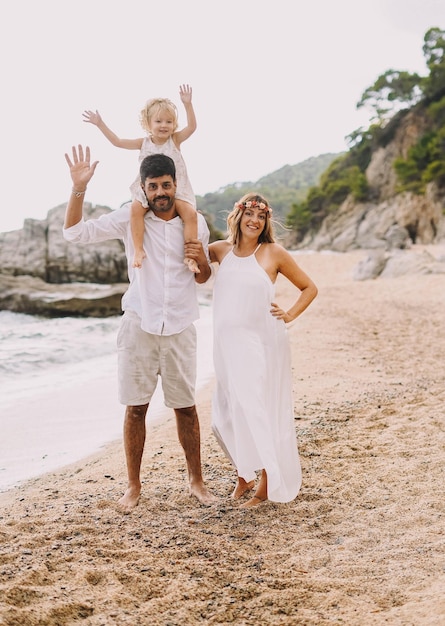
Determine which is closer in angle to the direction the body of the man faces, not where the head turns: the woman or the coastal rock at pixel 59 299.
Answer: the woman

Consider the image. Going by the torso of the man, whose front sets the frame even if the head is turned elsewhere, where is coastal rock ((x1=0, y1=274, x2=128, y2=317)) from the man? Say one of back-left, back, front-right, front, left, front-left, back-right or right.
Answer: back

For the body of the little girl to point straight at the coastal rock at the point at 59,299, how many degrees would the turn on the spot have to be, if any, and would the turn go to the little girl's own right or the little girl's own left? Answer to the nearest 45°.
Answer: approximately 180°

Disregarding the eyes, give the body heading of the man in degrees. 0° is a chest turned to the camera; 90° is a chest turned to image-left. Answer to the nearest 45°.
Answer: approximately 0°

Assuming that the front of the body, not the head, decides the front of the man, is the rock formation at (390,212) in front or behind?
behind

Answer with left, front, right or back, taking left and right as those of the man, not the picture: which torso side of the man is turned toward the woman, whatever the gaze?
left

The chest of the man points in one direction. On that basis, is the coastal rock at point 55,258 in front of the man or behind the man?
behind
